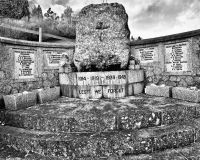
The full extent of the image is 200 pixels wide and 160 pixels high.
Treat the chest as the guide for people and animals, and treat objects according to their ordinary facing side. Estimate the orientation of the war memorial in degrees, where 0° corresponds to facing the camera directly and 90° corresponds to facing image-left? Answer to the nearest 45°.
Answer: approximately 0°

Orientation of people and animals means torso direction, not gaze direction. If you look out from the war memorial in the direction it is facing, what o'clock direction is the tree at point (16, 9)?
The tree is roughly at 5 o'clock from the war memorial.
